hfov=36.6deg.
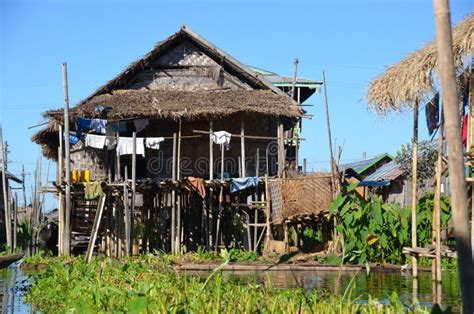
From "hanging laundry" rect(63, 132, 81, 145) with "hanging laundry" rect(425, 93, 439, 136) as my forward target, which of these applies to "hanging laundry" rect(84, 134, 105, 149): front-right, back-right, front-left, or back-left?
front-left

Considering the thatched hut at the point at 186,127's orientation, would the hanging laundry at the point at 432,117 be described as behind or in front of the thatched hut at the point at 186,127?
in front

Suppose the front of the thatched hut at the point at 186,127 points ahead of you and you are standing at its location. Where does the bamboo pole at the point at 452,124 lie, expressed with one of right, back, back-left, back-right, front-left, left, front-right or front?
front

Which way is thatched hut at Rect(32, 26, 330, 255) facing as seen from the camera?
toward the camera

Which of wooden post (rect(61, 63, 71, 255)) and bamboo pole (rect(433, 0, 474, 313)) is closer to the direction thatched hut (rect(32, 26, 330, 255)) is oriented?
the bamboo pole

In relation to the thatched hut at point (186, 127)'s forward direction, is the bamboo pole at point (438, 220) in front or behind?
in front

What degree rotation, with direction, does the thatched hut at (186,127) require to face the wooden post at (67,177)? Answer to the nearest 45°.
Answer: approximately 45° to its right

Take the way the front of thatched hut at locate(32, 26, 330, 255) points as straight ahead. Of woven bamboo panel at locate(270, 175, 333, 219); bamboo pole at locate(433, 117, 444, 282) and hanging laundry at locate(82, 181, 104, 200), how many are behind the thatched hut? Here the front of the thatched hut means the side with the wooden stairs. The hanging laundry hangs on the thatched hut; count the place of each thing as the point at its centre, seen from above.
0
